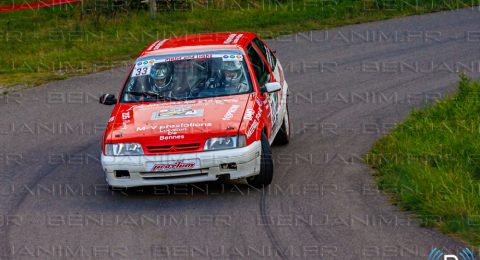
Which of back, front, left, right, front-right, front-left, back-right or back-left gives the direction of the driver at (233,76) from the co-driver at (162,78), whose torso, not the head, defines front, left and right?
left

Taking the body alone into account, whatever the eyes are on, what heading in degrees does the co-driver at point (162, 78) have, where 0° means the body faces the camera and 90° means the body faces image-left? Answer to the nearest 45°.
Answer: approximately 0°

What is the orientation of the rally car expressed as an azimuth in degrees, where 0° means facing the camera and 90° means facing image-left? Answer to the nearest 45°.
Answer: approximately 0°
